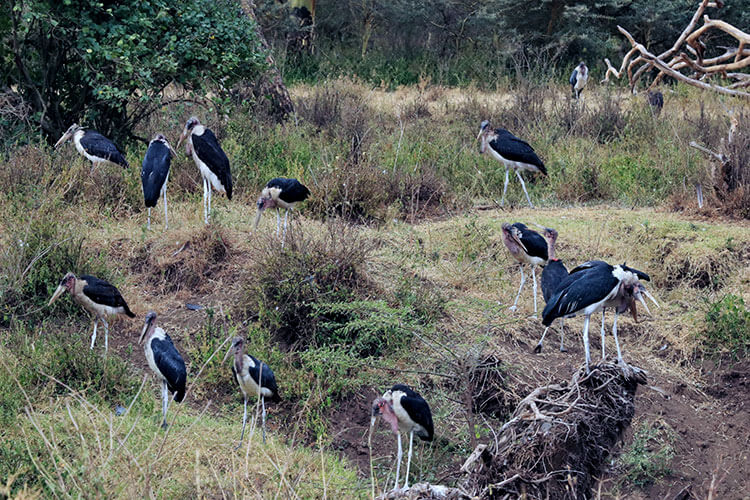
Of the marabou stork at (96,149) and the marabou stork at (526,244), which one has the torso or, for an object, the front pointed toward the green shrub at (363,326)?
the marabou stork at (526,244)

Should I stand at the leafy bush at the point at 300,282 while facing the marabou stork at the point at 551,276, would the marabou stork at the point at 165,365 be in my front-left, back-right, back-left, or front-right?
back-right

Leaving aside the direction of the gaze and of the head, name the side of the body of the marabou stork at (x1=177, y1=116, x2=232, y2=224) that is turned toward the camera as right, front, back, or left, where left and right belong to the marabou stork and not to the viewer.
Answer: left

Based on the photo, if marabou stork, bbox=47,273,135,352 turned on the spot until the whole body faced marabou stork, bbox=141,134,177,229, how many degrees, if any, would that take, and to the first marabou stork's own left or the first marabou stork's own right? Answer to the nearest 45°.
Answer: approximately 90° to the first marabou stork's own right

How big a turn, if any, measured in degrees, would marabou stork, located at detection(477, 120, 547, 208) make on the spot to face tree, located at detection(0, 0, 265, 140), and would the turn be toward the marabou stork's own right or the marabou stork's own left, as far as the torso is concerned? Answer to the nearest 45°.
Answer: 0° — it already faces it

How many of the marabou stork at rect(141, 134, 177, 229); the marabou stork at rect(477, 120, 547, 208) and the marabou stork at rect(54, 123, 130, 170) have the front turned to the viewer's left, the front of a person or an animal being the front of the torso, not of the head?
2

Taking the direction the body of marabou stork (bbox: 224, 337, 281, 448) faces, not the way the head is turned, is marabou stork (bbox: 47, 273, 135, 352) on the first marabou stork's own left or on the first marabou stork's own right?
on the first marabou stork's own right

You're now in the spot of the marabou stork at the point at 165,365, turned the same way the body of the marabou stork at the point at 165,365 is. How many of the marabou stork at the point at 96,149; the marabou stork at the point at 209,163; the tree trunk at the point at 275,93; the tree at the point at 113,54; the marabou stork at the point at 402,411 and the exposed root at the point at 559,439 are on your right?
4

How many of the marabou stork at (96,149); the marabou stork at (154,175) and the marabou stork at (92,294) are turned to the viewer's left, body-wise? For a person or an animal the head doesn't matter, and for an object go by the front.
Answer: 2

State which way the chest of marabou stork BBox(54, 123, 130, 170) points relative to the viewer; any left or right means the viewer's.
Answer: facing to the left of the viewer

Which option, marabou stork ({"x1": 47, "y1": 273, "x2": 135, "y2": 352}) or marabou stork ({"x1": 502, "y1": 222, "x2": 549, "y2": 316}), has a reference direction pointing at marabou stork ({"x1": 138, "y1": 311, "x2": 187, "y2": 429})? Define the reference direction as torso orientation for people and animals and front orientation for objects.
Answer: marabou stork ({"x1": 502, "y1": 222, "x2": 549, "y2": 316})

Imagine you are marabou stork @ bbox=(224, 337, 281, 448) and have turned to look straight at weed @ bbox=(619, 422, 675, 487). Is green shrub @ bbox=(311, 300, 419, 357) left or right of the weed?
left

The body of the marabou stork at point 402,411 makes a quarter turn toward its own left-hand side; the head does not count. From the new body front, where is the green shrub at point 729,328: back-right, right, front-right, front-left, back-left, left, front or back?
left

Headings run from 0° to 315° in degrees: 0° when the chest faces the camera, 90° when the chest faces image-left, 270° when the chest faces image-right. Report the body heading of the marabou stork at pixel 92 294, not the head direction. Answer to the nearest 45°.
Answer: approximately 90°

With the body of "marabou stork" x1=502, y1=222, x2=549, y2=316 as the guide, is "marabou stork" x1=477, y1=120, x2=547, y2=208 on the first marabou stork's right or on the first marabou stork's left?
on the first marabou stork's right

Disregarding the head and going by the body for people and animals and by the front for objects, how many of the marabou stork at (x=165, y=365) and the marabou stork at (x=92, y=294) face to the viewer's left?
2

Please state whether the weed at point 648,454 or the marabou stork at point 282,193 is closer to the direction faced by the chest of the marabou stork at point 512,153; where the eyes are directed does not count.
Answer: the marabou stork
